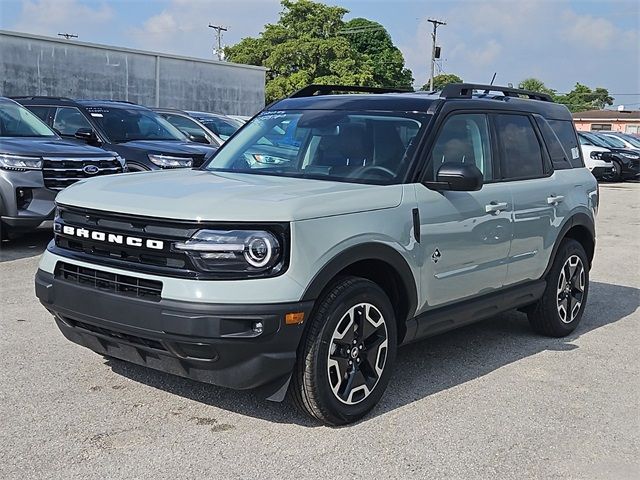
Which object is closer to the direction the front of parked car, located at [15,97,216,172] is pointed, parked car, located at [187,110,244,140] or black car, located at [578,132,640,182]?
the black car

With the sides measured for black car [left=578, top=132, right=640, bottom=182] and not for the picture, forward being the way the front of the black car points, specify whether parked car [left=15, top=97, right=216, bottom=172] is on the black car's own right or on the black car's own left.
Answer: on the black car's own right

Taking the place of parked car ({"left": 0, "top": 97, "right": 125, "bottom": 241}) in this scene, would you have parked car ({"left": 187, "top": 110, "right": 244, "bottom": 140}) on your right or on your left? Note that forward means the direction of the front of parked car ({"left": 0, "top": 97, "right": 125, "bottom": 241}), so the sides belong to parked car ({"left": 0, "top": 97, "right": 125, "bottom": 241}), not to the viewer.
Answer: on your left

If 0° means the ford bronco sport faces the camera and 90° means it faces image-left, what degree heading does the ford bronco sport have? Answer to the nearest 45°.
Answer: approximately 45°

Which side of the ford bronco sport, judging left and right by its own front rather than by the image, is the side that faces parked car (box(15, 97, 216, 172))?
right

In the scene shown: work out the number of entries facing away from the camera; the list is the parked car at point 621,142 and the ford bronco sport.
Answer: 0

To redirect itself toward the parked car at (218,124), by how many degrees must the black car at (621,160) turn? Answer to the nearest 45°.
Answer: approximately 90° to its right

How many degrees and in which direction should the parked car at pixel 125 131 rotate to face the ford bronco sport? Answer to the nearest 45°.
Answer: approximately 45° to its right

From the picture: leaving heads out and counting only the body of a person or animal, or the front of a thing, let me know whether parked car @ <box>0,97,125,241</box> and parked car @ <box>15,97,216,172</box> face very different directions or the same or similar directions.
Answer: same or similar directions

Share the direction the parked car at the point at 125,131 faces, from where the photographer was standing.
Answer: facing the viewer and to the right of the viewer

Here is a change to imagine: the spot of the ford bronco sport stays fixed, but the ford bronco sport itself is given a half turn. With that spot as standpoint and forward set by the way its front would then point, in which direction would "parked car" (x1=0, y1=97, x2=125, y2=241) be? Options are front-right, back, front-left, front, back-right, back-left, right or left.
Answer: left

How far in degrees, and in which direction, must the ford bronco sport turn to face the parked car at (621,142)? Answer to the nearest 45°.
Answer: approximately 180°

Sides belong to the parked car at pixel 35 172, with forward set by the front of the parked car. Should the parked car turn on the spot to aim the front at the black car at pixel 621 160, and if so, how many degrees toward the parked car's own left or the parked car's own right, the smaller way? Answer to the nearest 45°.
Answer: approximately 90° to the parked car's own left

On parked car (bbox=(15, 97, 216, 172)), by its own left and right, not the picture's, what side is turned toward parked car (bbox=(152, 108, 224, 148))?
left
